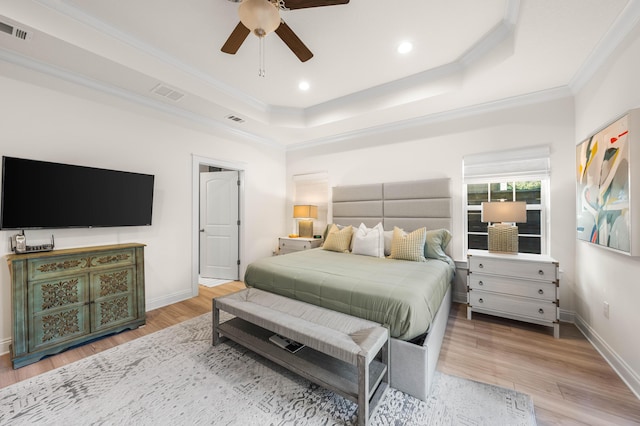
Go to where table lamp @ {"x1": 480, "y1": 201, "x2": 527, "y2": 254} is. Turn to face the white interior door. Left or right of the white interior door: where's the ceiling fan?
left

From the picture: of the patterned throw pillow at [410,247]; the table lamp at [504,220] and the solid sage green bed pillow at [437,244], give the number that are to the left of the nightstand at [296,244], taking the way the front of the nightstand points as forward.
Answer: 3

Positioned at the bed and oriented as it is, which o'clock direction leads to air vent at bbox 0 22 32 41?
The air vent is roughly at 1 o'clock from the bed.

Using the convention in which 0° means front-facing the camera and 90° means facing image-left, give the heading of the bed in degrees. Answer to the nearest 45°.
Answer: approximately 45°

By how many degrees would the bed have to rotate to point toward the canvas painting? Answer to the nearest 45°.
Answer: approximately 135° to its left

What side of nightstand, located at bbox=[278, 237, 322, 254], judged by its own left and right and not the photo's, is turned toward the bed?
left

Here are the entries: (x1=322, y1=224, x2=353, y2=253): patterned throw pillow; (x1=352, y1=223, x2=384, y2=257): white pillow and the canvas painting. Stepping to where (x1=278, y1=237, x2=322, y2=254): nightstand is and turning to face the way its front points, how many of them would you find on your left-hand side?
3

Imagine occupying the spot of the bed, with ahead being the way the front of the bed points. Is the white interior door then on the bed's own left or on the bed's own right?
on the bed's own right

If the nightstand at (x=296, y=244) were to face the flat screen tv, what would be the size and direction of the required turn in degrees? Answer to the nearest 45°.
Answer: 0° — it already faces it
